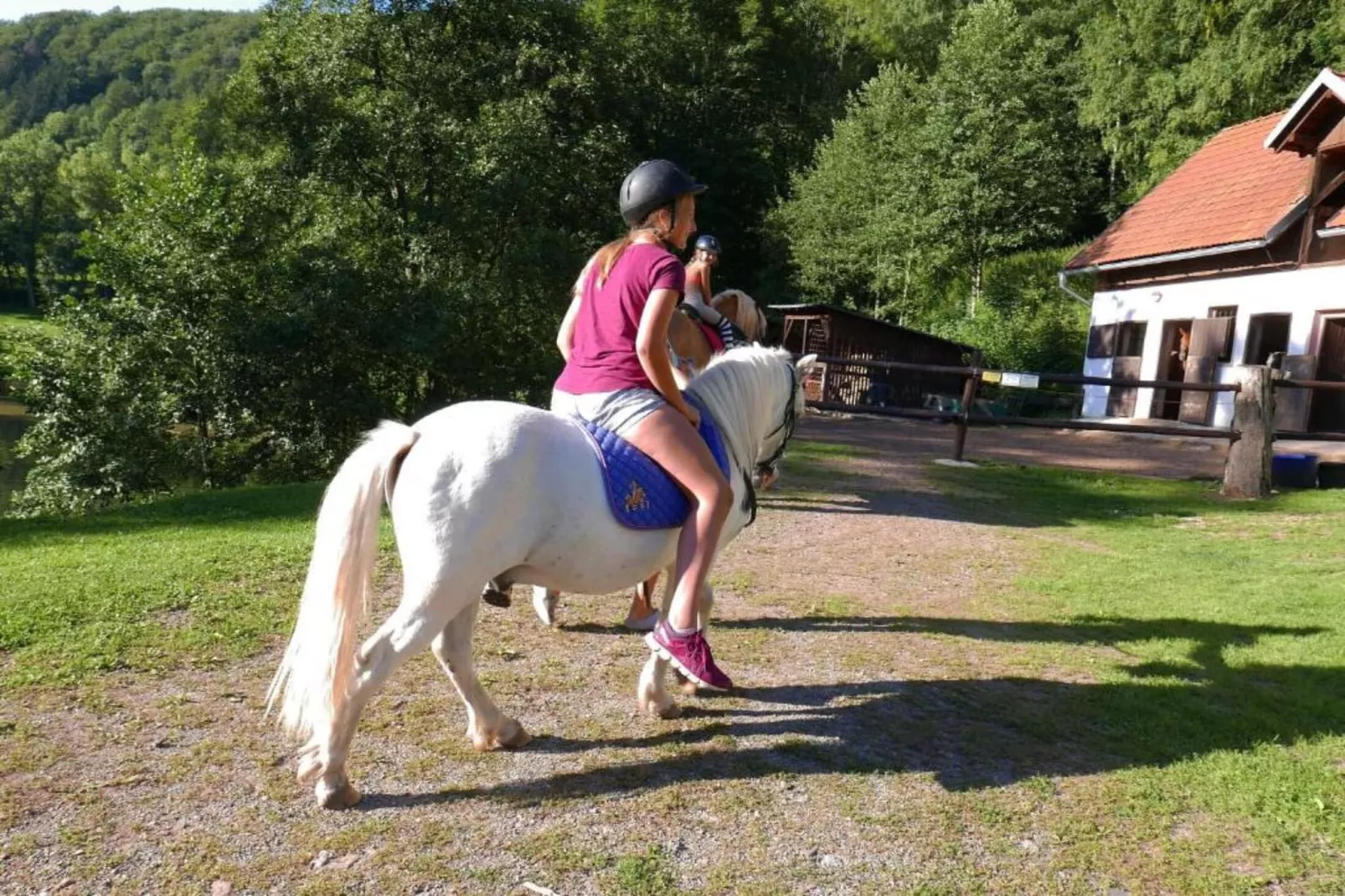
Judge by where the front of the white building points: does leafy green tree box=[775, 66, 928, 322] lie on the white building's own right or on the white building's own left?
on the white building's own right

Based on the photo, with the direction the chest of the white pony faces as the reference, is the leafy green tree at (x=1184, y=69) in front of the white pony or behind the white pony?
in front

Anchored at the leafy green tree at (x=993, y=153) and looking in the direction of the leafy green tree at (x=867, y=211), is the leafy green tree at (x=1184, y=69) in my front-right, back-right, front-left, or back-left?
back-right

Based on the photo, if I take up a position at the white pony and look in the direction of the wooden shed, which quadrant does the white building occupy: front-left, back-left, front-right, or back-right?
front-right

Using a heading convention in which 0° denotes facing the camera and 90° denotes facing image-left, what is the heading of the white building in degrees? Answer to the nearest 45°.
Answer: approximately 45°

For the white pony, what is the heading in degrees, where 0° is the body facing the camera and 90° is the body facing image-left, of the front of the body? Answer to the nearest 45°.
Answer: approximately 225°

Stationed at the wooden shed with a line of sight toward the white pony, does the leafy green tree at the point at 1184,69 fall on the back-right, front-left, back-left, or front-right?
back-left

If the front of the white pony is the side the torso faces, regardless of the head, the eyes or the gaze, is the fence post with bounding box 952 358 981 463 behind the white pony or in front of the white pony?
in front

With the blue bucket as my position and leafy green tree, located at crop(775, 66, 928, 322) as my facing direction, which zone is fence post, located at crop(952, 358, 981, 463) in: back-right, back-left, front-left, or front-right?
front-left
